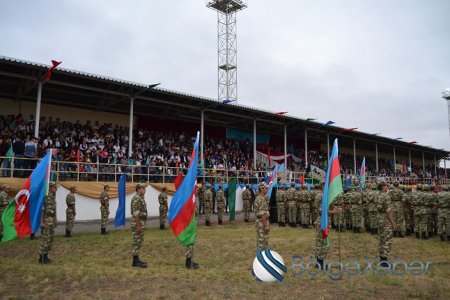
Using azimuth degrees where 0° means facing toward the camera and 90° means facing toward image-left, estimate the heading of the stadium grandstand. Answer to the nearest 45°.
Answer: approximately 315°

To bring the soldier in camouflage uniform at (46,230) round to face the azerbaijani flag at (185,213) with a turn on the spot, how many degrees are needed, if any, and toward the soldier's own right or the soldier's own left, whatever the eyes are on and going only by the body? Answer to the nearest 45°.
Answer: approximately 45° to the soldier's own right

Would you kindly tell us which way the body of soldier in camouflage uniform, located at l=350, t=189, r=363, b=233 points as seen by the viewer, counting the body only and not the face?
away from the camera

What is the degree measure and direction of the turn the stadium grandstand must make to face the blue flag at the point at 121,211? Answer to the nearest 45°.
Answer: approximately 45° to its right
